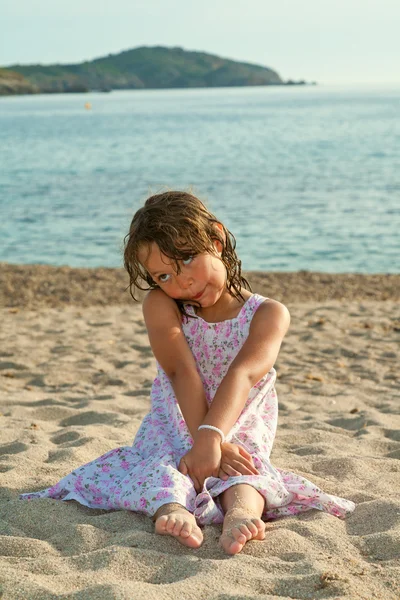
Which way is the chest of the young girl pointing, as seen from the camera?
toward the camera
